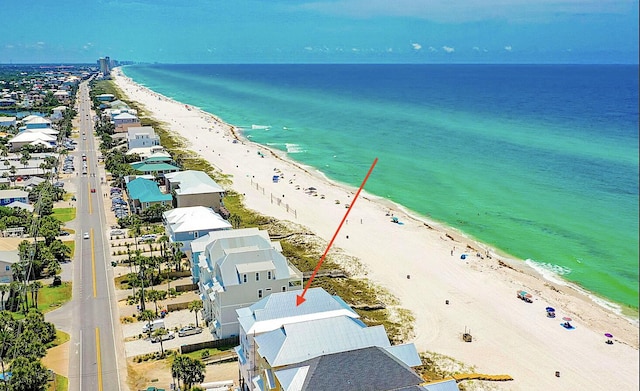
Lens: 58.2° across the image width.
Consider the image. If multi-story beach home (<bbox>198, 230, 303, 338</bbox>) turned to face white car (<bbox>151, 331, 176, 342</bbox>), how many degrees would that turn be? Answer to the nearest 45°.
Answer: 0° — it already faces it

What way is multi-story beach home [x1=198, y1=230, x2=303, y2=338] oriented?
to the viewer's left

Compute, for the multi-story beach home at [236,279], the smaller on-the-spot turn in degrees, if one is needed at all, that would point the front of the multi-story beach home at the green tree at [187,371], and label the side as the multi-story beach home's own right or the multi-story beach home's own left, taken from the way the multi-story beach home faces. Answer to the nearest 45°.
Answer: approximately 90° to the multi-story beach home's own left

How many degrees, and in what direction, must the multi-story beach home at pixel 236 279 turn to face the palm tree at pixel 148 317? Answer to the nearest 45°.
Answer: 0° — it already faces it

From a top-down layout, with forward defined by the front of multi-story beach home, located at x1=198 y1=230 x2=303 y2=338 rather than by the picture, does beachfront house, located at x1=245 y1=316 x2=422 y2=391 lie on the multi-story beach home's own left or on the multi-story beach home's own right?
on the multi-story beach home's own left
